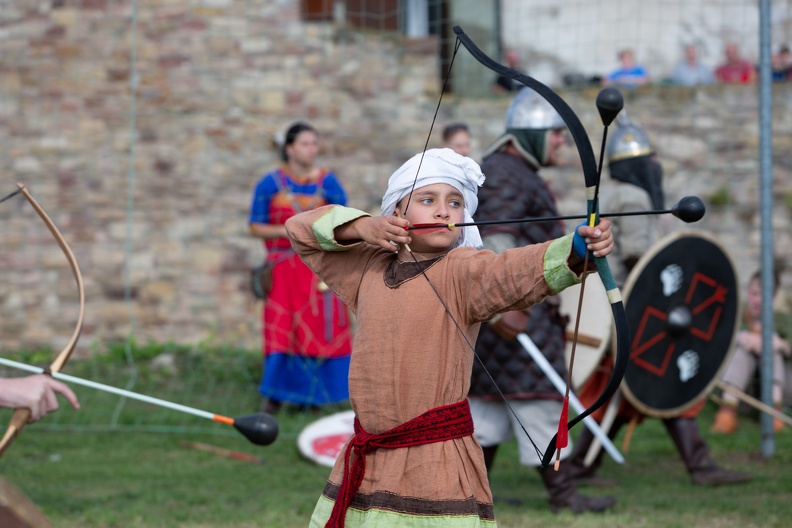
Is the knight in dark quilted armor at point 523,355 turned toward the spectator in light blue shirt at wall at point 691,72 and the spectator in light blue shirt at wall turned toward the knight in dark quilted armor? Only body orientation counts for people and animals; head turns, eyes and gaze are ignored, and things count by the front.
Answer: no

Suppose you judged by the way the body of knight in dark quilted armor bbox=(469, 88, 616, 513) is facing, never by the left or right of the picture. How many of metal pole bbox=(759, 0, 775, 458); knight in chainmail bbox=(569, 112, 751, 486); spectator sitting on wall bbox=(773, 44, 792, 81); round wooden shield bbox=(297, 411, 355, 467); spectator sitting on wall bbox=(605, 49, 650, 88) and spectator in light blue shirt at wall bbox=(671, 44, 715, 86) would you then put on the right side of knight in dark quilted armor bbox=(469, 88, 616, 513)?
0

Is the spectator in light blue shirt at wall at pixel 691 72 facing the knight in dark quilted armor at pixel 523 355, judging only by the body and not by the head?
yes

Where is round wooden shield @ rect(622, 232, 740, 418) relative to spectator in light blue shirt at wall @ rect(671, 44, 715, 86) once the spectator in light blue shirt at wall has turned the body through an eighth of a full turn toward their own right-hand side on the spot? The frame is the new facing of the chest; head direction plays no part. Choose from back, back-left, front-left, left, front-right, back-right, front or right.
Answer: front-left

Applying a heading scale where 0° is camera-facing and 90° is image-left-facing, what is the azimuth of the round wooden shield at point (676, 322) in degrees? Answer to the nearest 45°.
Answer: approximately 315°

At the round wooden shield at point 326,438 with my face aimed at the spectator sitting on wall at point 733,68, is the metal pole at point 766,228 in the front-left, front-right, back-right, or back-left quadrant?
front-right

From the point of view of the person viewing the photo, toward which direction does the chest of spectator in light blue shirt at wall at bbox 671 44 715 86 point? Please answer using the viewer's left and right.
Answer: facing the viewer

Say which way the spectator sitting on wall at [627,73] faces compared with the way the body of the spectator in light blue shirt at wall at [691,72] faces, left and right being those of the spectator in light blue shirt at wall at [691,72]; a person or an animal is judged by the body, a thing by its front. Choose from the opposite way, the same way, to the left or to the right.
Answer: the same way

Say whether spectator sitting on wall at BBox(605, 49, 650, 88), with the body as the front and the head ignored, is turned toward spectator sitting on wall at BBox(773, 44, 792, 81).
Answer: no

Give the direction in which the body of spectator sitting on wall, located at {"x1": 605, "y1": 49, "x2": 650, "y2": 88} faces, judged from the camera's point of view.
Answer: toward the camera

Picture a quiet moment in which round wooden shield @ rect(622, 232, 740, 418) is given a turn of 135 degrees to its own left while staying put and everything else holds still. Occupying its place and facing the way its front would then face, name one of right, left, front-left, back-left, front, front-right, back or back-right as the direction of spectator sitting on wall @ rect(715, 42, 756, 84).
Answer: front

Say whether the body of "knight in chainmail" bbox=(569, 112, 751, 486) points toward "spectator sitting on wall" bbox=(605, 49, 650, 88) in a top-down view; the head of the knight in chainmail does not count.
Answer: no

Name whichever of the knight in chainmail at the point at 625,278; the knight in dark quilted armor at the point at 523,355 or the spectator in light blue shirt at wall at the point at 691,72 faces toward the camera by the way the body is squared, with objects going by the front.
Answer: the spectator in light blue shirt at wall
